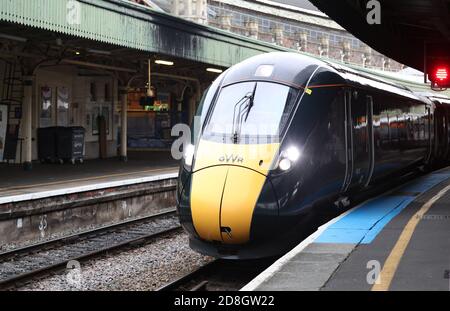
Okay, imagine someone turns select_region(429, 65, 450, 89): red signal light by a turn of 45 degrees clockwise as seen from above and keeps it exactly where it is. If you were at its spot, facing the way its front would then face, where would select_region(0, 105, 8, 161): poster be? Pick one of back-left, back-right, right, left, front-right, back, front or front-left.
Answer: front-right

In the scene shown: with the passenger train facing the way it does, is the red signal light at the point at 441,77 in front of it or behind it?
behind

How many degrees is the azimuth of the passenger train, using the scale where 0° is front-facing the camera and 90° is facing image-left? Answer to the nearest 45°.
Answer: approximately 45°

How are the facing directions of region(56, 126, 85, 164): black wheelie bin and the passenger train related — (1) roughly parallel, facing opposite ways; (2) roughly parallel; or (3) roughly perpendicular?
roughly perpendicular

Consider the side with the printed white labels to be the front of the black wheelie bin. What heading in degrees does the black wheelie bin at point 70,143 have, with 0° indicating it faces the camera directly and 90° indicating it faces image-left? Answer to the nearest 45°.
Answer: approximately 315°

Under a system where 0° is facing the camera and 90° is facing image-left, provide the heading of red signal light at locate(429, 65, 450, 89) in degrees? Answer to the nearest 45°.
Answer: approximately 0°

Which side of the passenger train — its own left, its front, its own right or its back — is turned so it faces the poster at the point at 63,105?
right

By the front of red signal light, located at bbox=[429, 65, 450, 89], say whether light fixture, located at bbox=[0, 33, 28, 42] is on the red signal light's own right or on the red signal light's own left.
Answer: on the red signal light's own right

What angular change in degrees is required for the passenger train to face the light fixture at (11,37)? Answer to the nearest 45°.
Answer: approximately 90° to its right

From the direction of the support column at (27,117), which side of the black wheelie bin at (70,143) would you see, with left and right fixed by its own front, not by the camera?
right

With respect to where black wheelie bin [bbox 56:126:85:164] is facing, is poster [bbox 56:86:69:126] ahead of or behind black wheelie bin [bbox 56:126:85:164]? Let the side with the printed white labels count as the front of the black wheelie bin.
behind
